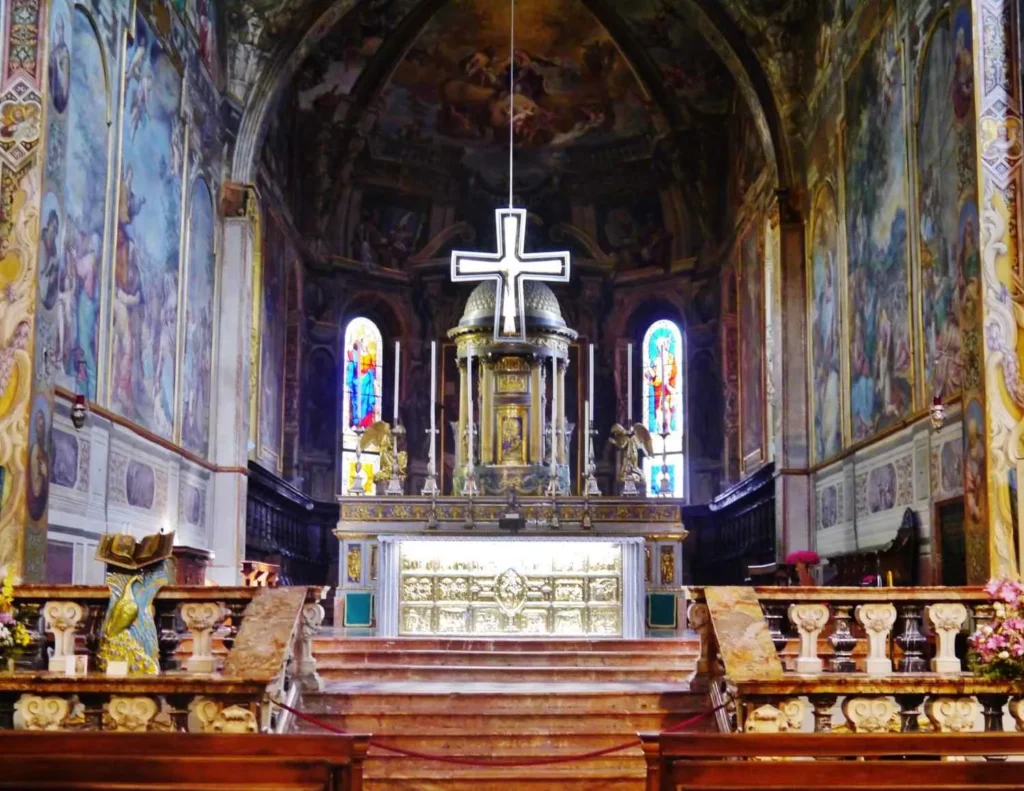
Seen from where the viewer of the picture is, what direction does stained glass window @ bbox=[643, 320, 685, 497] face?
facing the viewer

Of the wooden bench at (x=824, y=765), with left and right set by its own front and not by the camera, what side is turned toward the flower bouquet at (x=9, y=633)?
left

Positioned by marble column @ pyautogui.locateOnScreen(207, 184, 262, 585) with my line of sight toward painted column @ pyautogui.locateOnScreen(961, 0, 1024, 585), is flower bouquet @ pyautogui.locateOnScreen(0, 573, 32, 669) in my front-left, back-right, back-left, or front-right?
front-right

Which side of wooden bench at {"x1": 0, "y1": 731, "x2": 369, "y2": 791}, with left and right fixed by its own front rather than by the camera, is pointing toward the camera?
back

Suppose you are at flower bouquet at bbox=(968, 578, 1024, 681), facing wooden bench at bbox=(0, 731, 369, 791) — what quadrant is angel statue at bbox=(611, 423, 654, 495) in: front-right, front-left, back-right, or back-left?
back-right

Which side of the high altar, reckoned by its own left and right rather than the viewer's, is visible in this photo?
front

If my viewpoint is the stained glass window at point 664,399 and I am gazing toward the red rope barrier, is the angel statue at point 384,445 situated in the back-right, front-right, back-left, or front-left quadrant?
front-right

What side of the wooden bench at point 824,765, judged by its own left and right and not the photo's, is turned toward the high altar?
front

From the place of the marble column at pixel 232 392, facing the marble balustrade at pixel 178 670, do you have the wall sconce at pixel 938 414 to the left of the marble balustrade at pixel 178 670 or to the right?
left

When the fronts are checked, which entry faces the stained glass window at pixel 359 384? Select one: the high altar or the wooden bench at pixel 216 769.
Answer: the wooden bench

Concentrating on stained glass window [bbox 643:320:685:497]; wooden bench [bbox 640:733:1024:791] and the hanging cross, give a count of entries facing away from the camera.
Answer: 1

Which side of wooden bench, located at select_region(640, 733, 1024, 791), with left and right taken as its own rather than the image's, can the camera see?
back

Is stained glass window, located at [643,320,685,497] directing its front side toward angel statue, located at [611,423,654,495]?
yes

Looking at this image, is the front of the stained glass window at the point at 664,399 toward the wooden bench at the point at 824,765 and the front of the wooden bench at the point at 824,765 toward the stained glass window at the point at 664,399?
yes

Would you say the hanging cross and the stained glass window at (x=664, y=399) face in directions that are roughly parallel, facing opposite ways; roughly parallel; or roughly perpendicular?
roughly parallel

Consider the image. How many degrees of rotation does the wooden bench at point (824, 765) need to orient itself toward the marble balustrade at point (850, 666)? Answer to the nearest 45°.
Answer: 0° — it already faces it

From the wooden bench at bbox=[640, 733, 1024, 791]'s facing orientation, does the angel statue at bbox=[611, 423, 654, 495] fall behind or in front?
in front

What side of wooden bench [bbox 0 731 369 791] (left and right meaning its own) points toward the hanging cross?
front

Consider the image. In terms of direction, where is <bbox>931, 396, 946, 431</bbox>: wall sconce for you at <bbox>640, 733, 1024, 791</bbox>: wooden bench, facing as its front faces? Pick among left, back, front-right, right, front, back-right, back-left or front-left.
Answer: front

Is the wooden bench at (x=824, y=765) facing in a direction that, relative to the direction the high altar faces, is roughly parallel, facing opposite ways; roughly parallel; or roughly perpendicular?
roughly parallel, facing opposite ways
